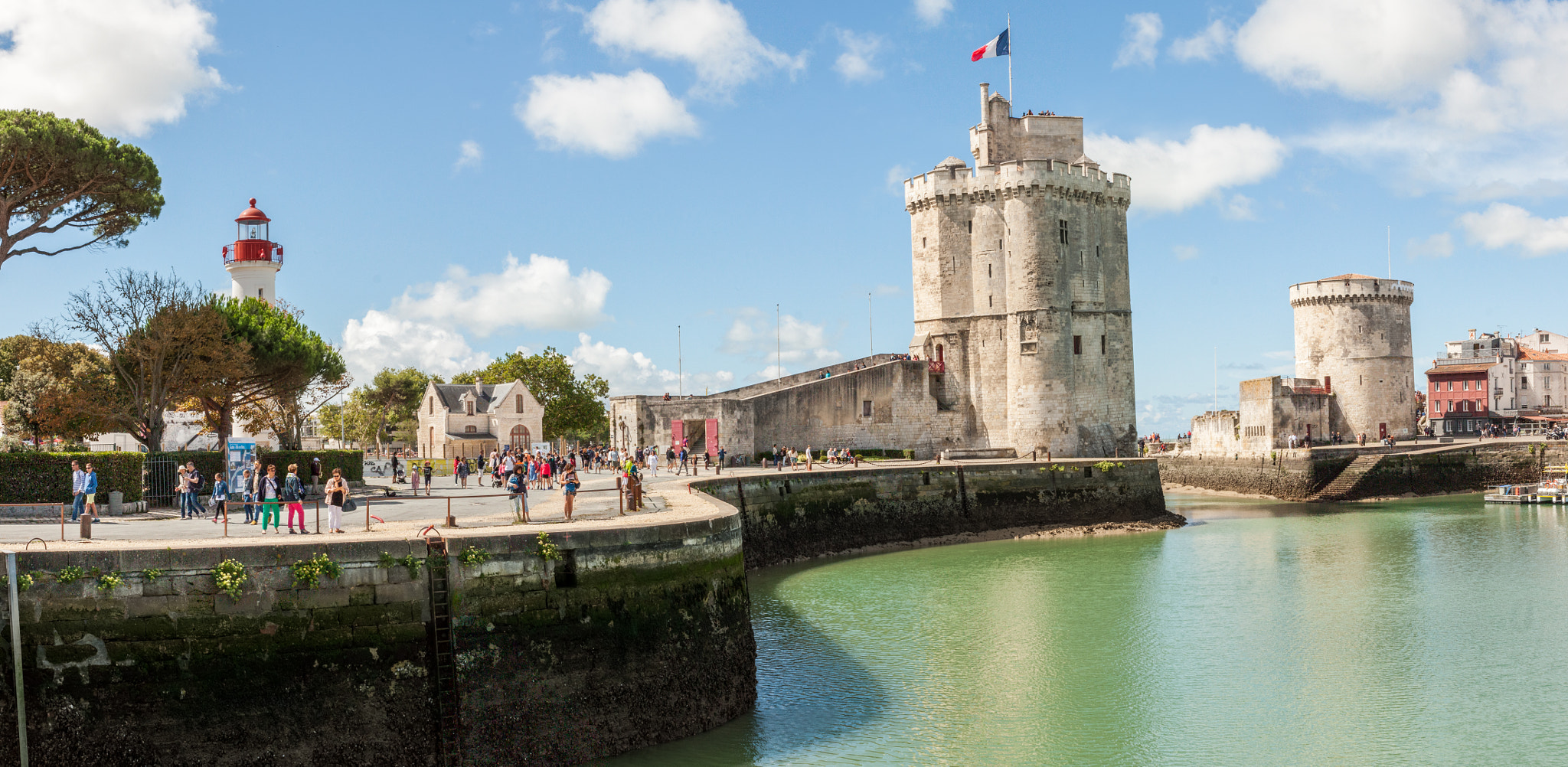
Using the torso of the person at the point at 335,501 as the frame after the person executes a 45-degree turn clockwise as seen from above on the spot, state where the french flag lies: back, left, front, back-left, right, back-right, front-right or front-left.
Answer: back

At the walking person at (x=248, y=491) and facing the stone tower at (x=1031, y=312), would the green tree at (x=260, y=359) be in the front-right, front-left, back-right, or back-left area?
front-left

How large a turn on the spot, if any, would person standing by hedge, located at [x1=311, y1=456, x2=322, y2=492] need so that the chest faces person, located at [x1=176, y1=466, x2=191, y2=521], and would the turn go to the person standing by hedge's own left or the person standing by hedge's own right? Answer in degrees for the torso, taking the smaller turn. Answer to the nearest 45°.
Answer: approximately 90° to the person standing by hedge's own right

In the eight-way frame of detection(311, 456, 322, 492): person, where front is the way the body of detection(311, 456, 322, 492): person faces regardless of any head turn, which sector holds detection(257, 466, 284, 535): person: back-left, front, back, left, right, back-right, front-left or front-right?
right

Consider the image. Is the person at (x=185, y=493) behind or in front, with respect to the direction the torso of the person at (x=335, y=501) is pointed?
behind

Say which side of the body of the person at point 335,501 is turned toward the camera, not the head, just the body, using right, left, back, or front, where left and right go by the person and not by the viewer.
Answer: front
